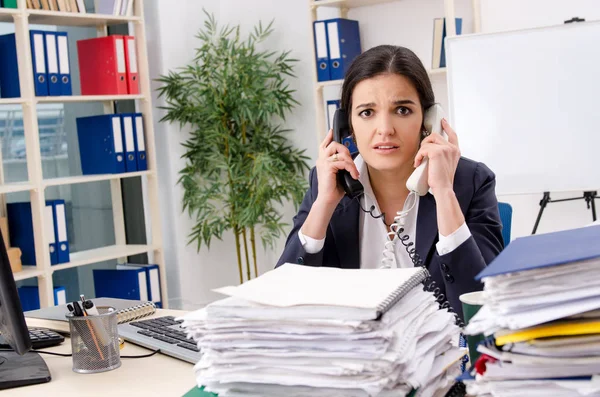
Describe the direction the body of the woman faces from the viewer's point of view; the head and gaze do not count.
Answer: toward the camera

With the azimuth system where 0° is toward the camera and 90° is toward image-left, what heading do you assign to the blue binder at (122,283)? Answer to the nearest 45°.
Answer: approximately 315°

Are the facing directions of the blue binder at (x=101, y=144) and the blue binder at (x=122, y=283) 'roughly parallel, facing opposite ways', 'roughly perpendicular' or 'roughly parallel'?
roughly parallel

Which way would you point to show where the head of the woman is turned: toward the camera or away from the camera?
toward the camera

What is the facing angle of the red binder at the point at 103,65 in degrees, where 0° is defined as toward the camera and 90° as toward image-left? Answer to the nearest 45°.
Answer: approximately 315°

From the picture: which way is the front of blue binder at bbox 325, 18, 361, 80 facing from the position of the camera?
facing the viewer and to the left of the viewer

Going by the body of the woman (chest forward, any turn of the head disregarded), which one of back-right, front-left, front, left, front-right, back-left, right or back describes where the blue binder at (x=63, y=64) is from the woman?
back-right

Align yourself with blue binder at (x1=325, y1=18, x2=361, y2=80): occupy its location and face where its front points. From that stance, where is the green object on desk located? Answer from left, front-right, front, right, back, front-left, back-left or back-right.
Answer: front-left

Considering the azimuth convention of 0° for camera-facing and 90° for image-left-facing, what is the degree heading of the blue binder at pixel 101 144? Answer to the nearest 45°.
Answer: approximately 315°
